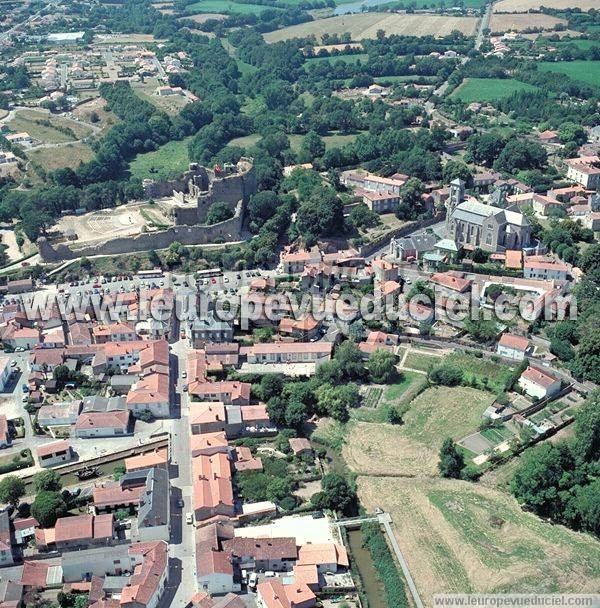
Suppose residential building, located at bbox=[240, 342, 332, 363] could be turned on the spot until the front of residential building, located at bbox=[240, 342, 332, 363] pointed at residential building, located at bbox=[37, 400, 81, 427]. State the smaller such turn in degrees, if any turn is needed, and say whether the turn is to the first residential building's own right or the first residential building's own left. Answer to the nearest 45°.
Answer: approximately 45° to the first residential building's own right

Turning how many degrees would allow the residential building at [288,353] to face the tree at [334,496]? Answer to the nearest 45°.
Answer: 0° — it already faces it

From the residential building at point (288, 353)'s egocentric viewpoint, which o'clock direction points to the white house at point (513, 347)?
The white house is roughly at 9 o'clock from the residential building.

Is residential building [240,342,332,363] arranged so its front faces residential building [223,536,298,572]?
yes

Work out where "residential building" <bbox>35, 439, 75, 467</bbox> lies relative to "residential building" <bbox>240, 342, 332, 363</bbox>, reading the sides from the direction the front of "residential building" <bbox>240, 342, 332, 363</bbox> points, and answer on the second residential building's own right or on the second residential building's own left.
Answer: on the second residential building's own right

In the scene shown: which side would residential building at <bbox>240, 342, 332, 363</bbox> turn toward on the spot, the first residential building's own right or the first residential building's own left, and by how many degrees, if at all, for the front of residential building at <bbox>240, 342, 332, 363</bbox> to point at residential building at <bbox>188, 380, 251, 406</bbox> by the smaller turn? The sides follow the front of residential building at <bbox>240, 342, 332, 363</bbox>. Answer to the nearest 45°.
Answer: approximately 45° to the first residential building's own right

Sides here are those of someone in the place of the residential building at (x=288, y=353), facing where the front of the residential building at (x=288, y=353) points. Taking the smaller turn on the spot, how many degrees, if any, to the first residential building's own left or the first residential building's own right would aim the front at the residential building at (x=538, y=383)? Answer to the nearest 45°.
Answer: approximately 90° to the first residential building's own left

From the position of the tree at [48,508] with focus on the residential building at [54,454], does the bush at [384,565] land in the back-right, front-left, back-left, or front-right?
back-right

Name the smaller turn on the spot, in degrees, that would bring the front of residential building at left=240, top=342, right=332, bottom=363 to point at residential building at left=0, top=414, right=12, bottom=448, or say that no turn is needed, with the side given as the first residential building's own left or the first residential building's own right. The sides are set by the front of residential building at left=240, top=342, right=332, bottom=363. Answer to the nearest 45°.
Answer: approximately 45° to the first residential building's own right

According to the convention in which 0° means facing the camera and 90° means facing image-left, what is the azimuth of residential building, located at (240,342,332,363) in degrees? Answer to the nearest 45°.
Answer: approximately 0°

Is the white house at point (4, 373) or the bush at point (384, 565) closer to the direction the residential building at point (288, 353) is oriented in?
the bush

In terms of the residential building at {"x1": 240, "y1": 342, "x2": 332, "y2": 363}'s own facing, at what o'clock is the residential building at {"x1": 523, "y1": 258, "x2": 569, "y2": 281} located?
the residential building at {"x1": 523, "y1": 258, "x2": 569, "y2": 281} is roughly at 8 o'clock from the residential building at {"x1": 240, "y1": 342, "x2": 332, "y2": 363}.

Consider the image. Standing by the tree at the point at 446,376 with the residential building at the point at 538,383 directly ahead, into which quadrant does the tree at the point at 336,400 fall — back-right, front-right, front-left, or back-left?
back-right
